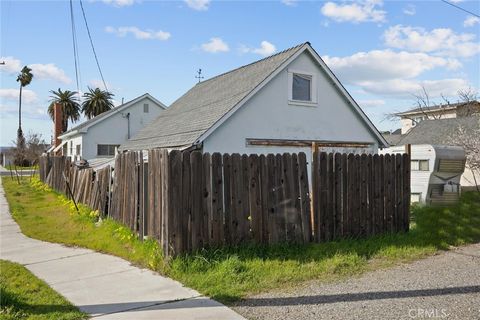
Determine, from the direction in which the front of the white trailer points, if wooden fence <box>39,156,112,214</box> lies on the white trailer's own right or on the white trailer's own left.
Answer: on the white trailer's own right

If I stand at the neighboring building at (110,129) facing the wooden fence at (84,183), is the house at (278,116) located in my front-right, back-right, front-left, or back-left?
front-left

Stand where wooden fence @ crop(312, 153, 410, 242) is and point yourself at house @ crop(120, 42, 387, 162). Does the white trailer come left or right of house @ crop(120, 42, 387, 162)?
right

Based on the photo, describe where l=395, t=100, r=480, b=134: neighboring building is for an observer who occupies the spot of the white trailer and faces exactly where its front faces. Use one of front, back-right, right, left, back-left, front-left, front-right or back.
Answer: back-left

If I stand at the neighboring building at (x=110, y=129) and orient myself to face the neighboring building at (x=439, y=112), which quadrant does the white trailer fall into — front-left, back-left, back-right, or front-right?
front-right

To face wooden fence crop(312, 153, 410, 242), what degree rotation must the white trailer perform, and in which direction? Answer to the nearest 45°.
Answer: approximately 45° to its right

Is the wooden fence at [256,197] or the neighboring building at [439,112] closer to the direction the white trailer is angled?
the wooden fence
